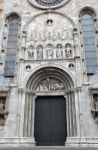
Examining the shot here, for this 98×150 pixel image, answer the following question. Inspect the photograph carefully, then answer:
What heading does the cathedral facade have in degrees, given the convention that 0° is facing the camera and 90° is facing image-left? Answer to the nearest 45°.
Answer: approximately 0°
